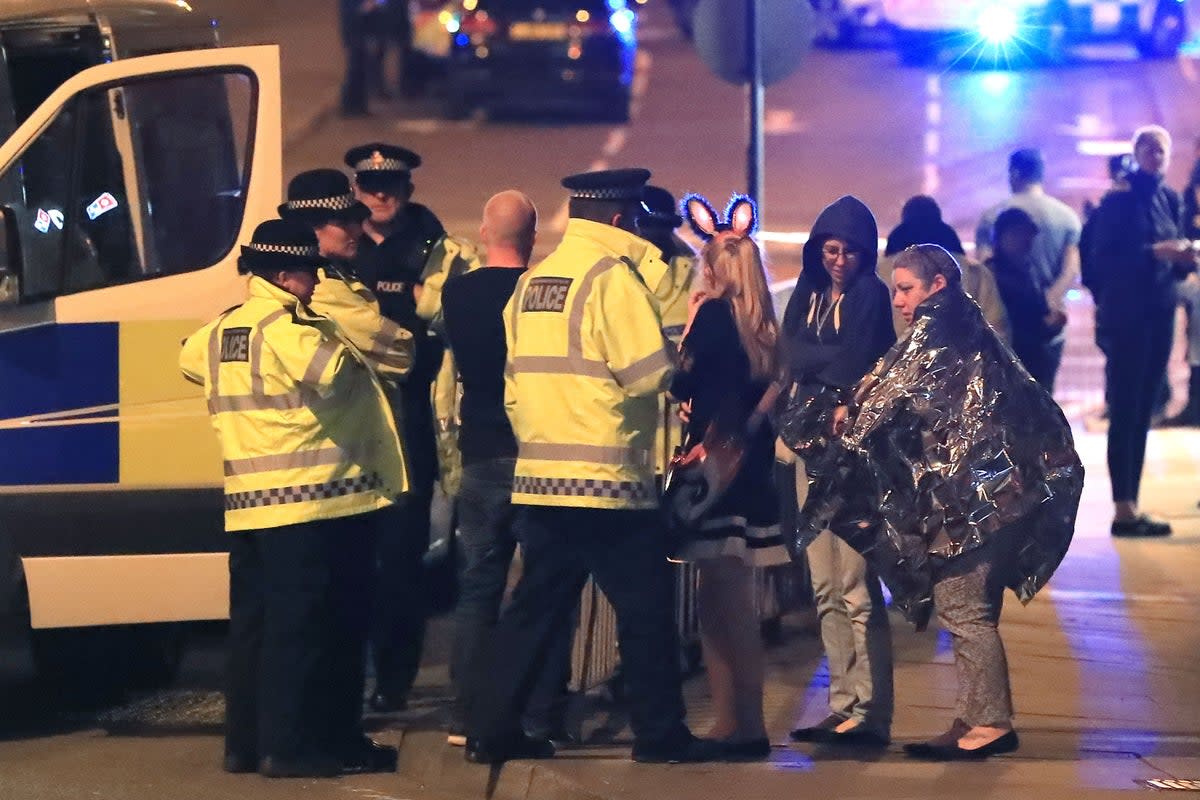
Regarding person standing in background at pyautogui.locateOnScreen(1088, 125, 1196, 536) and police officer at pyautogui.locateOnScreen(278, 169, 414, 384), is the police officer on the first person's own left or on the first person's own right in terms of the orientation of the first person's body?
on the first person's own right

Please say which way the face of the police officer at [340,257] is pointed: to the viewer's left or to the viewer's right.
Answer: to the viewer's right

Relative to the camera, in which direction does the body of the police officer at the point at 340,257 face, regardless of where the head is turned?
to the viewer's right

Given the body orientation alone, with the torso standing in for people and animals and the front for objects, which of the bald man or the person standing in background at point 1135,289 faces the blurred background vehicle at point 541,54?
the bald man

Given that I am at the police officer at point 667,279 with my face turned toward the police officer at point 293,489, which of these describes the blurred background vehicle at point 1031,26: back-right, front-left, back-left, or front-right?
back-right
